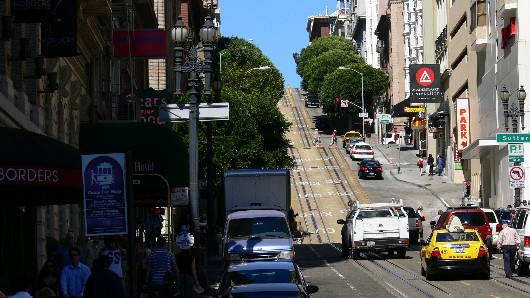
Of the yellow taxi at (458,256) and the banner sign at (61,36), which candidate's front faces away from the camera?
the yellow taxi

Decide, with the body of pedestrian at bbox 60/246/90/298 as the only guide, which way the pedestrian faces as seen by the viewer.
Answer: toward the camera

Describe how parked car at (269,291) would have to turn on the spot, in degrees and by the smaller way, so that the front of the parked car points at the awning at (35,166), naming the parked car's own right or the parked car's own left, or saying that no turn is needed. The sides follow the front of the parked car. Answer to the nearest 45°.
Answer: approximately 90° to the parked car's own right

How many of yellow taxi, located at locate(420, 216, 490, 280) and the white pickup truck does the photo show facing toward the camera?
0

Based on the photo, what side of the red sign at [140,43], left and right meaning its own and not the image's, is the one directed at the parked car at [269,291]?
front

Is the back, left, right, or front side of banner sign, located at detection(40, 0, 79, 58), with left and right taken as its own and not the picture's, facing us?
front

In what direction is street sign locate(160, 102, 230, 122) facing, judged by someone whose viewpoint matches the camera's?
facing the viewer

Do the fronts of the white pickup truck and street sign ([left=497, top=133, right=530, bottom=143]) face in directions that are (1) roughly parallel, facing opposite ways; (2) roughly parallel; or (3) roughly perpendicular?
roughly parallel, facing opposite ways

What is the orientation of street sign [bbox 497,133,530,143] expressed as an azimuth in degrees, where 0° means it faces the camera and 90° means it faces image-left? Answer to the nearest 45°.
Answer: approximately 0°

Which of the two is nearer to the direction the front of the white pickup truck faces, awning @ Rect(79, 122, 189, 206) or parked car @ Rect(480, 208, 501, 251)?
the parked car

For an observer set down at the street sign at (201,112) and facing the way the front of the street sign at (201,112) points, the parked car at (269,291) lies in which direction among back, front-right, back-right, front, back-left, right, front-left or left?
front
